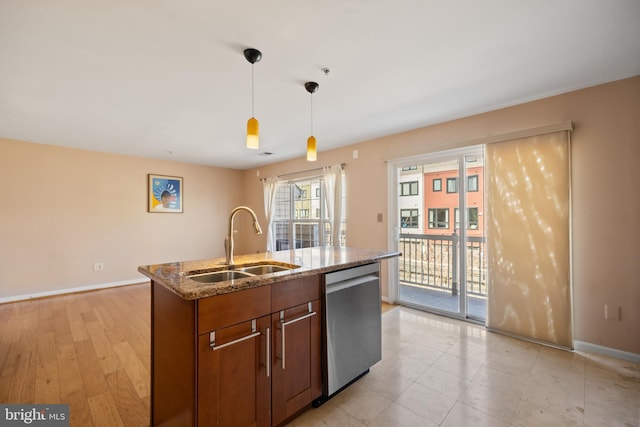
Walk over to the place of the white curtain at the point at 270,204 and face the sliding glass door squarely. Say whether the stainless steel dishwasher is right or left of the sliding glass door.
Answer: right

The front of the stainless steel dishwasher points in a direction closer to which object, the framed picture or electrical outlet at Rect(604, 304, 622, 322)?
the electrical outlet

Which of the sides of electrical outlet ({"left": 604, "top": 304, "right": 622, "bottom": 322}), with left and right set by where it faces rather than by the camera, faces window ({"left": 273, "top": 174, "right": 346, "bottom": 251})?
right

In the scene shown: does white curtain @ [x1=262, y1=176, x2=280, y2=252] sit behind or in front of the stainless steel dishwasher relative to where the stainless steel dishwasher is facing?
behind

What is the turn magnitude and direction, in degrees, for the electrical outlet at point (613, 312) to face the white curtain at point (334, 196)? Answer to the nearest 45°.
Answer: approximately 90° to its right

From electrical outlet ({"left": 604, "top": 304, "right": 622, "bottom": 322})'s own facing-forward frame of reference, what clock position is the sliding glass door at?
The sliding glass door is roughly at 3 o'clock from the electrical outlet.

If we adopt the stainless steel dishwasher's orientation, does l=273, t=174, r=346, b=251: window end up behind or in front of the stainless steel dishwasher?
behind

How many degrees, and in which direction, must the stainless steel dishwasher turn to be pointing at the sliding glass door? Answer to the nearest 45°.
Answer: approximately 90° to its left

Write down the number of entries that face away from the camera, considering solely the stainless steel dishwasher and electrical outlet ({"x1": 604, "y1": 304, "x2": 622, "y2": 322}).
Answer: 0

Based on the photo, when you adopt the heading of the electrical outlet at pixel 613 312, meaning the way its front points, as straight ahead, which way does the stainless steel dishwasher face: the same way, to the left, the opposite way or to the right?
to the left

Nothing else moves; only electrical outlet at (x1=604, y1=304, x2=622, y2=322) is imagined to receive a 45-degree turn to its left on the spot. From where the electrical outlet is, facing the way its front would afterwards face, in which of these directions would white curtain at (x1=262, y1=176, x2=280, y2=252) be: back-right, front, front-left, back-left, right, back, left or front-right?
back-right

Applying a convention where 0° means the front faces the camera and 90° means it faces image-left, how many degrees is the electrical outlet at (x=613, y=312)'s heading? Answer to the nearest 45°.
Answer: approximately 0°

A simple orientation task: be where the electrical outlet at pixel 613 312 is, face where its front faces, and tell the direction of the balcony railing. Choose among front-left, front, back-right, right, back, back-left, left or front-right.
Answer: right

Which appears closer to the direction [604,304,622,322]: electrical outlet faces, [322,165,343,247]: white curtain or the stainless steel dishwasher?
the stainless steel dishwasher

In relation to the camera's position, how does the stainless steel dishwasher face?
facing the viewer and to the right of the viewer

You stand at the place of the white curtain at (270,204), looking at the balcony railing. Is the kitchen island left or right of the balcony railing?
right
